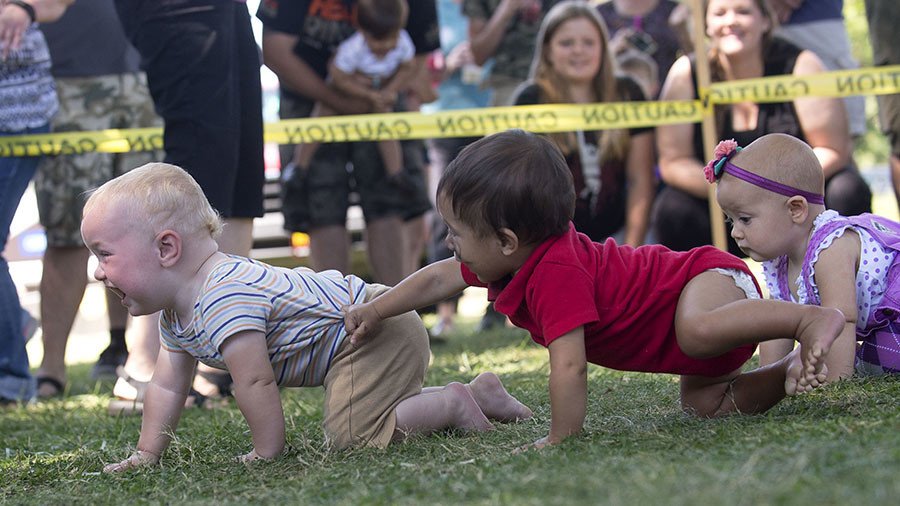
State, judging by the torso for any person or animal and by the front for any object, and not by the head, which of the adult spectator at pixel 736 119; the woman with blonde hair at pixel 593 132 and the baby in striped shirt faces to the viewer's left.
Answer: the baby in striped shirt

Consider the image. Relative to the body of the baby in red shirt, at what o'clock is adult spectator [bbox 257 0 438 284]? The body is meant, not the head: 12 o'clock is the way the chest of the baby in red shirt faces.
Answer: The adult spectator is roughly at 2 o'clock from the baby in red shirt.

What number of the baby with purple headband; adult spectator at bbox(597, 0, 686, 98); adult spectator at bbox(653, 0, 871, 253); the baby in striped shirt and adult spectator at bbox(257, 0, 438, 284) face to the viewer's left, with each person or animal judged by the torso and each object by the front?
2

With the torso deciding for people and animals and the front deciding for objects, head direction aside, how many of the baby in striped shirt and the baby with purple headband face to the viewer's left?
2

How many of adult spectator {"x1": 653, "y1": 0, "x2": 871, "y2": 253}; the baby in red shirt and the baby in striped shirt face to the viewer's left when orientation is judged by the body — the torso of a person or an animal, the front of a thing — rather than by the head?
2

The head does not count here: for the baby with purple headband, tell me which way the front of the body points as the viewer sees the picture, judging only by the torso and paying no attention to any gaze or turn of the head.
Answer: to the viewer's left

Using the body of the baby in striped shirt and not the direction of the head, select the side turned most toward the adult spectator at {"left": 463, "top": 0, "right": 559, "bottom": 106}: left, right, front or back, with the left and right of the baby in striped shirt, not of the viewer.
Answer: right

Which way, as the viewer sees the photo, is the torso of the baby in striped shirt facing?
to the viewer's left

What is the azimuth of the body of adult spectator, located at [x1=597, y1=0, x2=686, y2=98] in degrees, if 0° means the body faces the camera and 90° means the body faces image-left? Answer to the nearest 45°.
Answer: approximately 0°

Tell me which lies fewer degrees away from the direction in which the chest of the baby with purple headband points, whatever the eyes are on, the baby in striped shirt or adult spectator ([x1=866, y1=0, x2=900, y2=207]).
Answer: the baby in striped shirt

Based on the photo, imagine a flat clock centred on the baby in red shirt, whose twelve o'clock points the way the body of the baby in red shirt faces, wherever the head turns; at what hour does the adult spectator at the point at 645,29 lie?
The adult spectator is roughly at 3 o'clock from the baby in red shirt.

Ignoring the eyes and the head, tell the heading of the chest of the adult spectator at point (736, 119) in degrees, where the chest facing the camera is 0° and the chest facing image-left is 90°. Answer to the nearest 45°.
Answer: approximately 0°

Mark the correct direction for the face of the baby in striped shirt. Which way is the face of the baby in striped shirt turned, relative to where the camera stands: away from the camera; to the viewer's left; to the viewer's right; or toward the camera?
to the viewer's left

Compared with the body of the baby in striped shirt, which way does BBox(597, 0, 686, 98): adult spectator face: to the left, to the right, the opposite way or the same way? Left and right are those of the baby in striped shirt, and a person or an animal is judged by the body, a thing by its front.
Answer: to the left

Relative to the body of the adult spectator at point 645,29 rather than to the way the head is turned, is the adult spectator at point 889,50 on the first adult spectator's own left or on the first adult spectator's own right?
on the first adult spectator's own left

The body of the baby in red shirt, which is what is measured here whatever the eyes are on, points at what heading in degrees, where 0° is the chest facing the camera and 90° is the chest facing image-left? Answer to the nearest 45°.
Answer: approximately 90°
